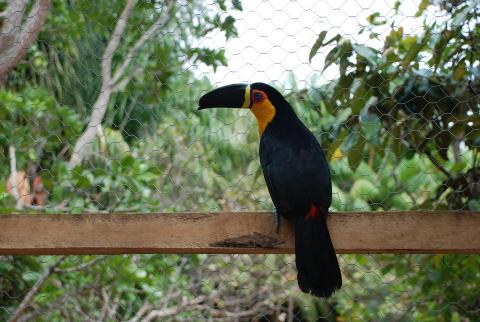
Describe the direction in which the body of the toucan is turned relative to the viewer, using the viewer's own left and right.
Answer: facing away from the viewer and to the left of the viewer
